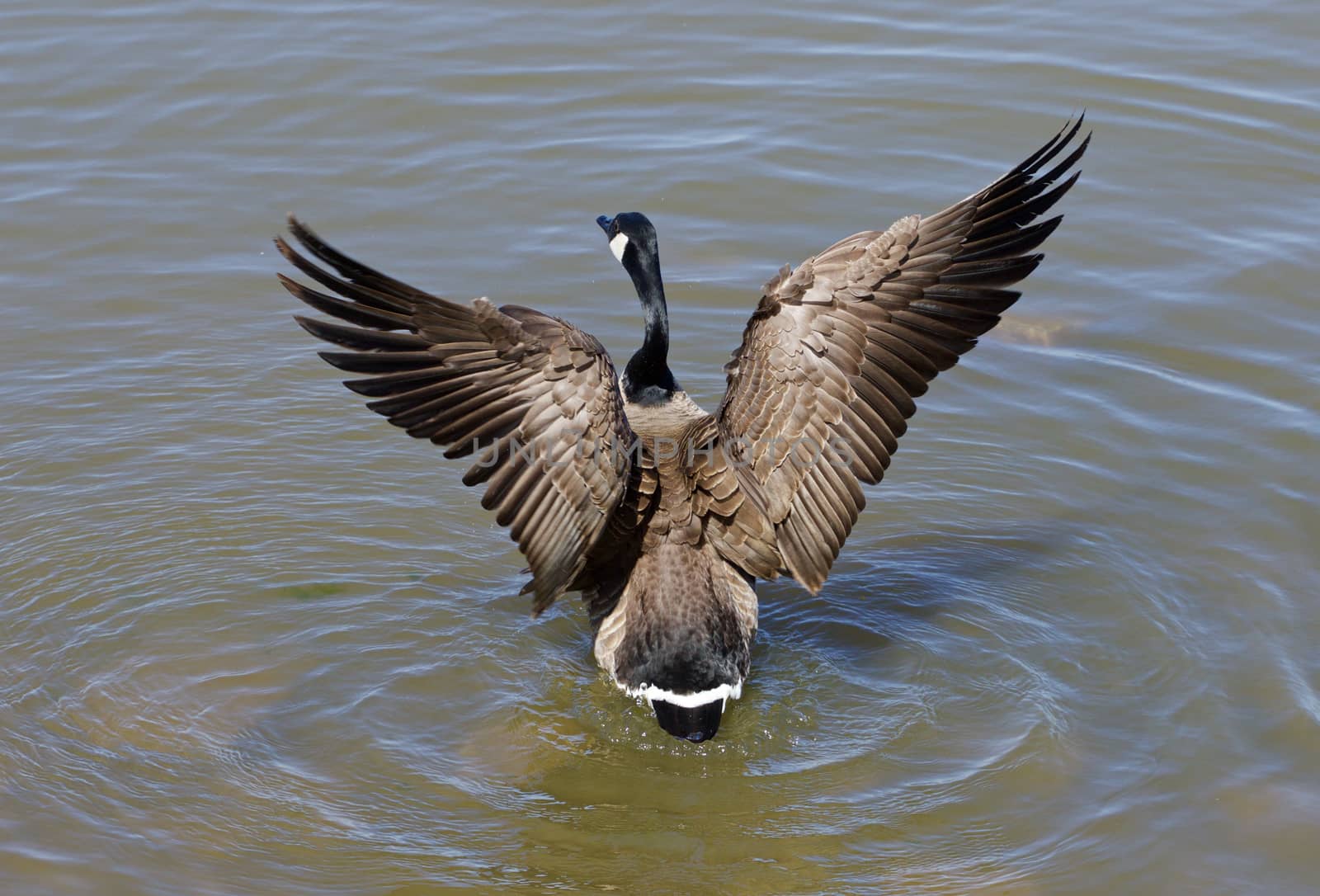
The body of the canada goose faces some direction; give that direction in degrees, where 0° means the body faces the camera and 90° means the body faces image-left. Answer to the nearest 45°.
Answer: approximately 180°
